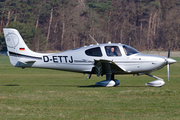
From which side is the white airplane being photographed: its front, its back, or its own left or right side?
right
